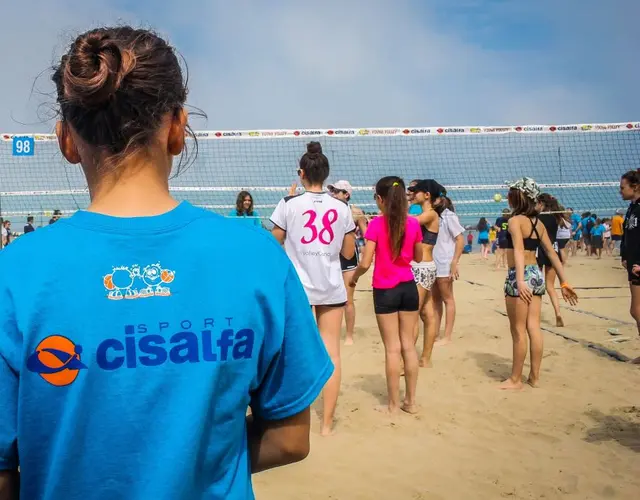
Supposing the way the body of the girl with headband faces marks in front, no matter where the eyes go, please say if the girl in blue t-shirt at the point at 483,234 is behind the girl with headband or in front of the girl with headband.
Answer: in front

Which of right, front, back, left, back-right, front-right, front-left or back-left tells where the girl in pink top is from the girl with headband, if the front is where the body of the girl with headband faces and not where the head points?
left

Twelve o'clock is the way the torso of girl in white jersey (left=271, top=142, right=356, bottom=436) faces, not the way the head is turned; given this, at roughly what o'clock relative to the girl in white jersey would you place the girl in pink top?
The girl in pink top is roughly at 2 o'clock from the girl in white jersey.

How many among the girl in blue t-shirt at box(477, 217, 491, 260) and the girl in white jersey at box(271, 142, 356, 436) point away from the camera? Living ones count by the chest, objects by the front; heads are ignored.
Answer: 2

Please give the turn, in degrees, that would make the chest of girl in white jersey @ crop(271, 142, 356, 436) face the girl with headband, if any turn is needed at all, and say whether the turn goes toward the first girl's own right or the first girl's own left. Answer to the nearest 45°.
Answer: approximately 45° to the first girl's own right

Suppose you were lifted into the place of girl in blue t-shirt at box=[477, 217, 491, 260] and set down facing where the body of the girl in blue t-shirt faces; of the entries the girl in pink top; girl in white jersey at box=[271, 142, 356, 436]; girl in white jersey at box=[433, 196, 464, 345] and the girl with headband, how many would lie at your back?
4

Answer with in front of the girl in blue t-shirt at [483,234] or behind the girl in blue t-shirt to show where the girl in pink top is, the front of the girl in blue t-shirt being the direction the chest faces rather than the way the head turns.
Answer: behind

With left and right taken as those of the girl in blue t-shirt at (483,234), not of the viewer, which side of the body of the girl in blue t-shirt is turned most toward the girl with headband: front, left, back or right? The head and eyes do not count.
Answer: back

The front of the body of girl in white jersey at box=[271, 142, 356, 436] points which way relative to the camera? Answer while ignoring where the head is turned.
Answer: away from the camera

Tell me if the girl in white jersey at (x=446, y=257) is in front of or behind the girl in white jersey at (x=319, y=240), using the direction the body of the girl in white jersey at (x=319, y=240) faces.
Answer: in front
